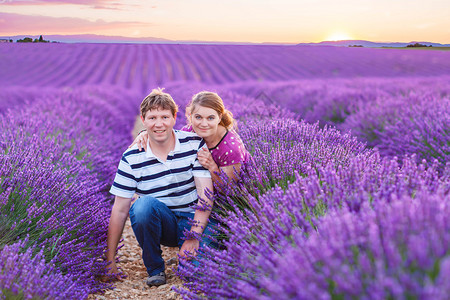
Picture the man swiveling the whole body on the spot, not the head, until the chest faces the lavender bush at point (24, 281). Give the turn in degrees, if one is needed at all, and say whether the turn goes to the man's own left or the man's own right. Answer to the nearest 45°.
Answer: approximately 45° to the man's own right

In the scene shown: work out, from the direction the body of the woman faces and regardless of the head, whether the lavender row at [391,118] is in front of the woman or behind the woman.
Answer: behind

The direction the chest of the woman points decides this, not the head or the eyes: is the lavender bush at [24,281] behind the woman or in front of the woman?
in front

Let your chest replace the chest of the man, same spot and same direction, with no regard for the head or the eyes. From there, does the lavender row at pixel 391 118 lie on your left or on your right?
on your left

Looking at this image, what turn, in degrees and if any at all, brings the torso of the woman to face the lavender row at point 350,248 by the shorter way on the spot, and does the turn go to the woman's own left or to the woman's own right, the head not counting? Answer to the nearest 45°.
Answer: approximately 45° to the woman's own left

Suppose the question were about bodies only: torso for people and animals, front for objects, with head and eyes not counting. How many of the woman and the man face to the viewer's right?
0
